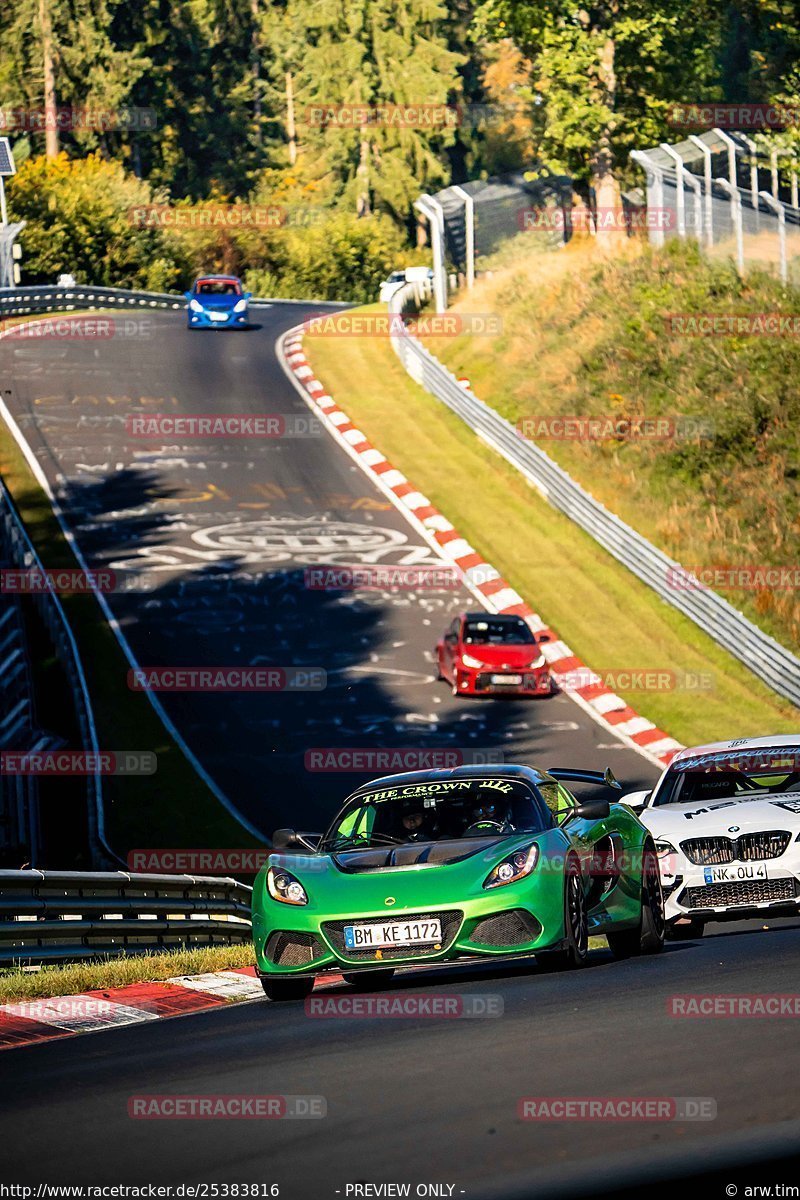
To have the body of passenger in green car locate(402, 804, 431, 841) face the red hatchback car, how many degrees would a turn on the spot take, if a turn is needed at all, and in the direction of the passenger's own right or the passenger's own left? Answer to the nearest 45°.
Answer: approximately 135° to the passenger's own right

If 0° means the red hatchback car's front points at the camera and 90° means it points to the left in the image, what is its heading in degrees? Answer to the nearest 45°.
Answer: approximately 0°

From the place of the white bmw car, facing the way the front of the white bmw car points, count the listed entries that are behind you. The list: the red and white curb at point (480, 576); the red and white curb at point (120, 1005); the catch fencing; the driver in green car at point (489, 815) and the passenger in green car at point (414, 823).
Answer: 2

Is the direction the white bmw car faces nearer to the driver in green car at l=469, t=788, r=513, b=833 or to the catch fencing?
the driver in green car

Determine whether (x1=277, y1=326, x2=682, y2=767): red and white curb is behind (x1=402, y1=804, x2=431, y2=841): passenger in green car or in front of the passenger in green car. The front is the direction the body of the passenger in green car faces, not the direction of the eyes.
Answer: behind

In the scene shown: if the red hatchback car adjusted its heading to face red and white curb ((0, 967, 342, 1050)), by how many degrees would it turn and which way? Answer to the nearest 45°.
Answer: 0° — it already faces it

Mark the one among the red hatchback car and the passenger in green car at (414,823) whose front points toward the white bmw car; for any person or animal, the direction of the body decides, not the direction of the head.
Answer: the red hatchback car

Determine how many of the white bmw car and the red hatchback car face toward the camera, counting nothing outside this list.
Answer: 2

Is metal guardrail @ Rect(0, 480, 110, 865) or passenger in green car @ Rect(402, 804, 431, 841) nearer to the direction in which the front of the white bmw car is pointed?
the passenger in green car

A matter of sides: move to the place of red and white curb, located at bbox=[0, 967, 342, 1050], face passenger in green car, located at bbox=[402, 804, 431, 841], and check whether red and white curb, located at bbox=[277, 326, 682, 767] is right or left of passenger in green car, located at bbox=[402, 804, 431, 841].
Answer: left

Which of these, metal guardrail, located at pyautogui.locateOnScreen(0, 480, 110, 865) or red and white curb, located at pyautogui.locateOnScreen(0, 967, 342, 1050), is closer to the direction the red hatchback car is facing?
the red and white curb
